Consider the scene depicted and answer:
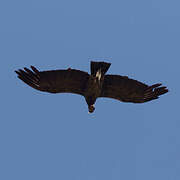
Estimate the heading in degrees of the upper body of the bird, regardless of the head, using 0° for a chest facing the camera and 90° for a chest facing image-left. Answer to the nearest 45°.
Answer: approximately 180°
